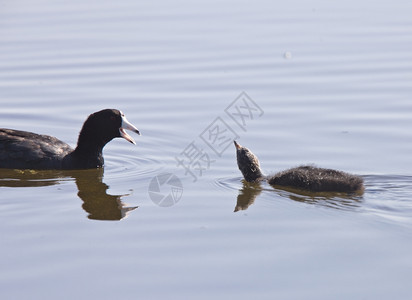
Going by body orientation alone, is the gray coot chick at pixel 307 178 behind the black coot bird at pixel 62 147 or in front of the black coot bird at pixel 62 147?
in front

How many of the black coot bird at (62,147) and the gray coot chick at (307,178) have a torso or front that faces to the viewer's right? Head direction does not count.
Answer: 1

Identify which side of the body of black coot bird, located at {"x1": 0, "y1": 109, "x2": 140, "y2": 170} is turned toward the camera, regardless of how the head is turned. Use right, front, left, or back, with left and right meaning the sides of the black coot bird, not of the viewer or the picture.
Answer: right

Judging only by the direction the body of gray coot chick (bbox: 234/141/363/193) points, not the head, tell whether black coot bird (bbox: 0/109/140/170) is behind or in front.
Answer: in front

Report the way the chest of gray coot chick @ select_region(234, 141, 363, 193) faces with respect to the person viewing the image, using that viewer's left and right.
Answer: facing to the left of the viewer
